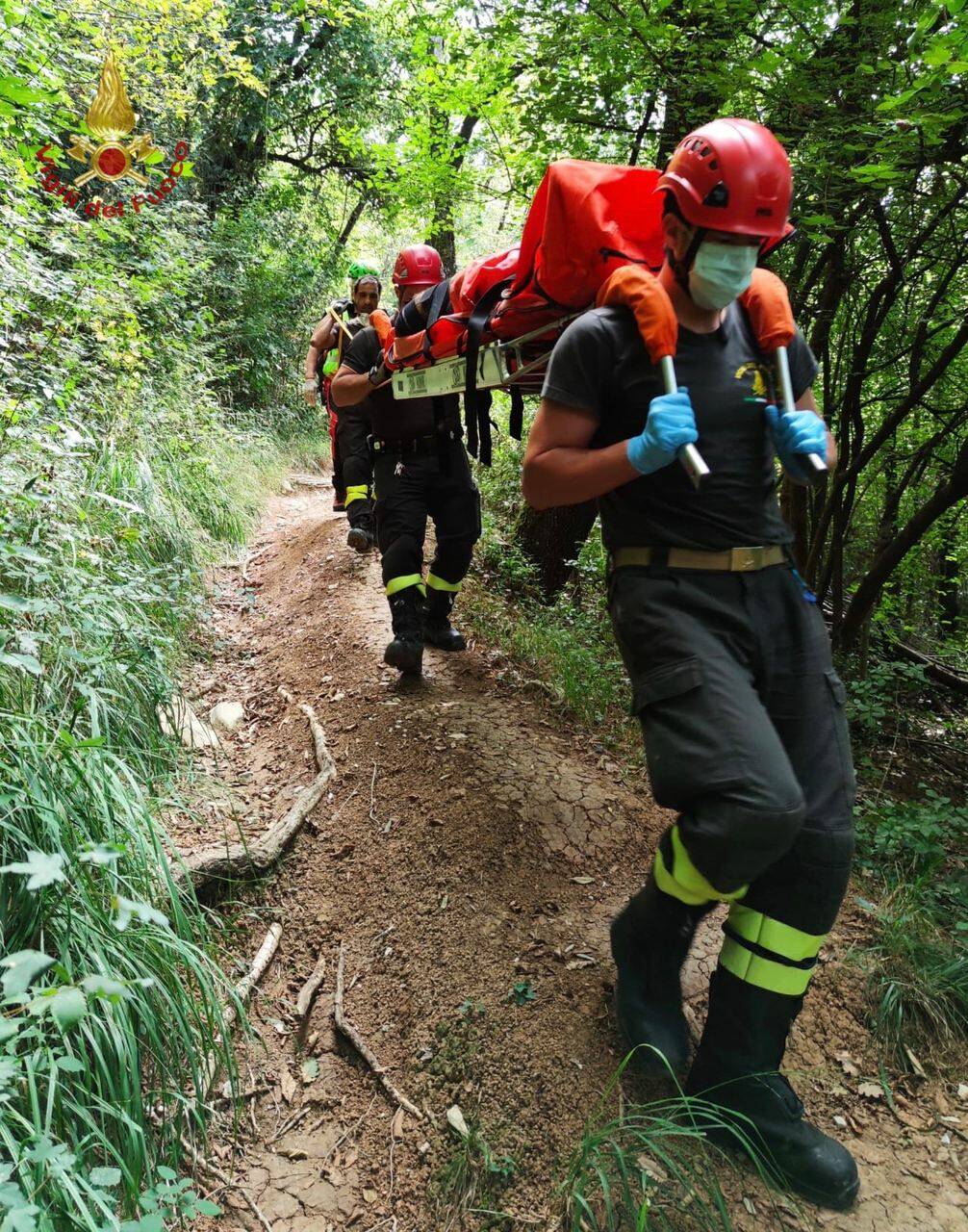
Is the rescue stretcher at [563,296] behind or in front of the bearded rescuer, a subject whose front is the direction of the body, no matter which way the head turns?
in front

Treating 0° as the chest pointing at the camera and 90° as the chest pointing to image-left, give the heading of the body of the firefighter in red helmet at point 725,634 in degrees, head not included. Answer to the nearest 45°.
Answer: approximately 315°

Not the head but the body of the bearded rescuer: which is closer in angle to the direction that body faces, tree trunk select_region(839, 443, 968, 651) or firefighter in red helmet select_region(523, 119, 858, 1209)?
the firefighter in red helmet

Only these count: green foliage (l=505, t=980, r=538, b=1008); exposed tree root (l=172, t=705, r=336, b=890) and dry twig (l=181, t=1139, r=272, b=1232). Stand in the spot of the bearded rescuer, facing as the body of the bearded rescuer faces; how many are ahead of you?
3

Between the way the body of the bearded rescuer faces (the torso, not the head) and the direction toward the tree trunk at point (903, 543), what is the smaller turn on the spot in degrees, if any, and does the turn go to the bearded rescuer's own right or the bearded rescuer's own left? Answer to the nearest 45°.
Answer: approximately 45° to the bearded rescuer's own left

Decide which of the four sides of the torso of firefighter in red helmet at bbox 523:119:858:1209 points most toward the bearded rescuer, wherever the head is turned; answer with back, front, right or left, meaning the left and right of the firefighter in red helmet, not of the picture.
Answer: back

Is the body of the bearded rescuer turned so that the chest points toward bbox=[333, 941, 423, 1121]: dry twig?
yes

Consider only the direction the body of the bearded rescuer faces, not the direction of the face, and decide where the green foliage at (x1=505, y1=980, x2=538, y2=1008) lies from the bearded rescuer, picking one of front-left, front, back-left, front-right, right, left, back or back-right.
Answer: front

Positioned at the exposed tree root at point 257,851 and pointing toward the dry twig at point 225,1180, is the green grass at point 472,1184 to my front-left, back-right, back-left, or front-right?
front-left

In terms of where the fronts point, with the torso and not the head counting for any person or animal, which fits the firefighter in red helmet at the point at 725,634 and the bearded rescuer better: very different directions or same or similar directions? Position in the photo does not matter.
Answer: same or similar directions

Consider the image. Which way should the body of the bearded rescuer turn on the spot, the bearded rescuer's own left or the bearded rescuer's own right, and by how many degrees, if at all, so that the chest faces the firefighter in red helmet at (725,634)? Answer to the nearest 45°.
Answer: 0° — they already face them

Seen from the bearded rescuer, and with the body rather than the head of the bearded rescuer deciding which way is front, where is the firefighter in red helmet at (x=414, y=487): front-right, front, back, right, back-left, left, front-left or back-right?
front

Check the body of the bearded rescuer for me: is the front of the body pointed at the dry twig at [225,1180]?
yes

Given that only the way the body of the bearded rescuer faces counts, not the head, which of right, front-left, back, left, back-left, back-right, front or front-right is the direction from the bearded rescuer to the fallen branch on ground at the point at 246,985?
front

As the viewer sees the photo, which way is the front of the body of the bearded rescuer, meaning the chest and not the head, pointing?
toward the camera
